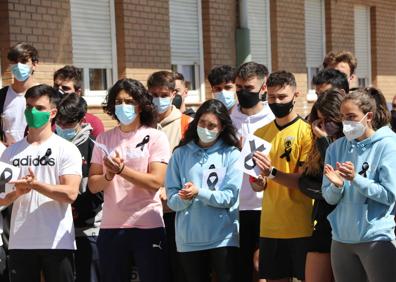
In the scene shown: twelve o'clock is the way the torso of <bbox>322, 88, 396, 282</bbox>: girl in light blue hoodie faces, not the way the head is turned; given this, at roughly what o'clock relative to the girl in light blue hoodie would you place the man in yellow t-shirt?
The man in yellow t-shirt is roughly at 3 o'clock from the girl in light blue hoodie.

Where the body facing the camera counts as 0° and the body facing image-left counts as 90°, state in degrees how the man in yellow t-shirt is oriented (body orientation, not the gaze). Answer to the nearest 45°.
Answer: approximately 45°

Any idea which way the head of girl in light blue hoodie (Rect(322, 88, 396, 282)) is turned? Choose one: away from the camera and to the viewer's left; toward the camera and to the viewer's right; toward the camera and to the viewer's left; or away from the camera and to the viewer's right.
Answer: toward the camera and to the viewer's left

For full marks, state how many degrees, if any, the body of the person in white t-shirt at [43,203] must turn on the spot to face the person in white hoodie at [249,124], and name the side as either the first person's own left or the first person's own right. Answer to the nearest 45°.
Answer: approximately 135° to the first person's own left

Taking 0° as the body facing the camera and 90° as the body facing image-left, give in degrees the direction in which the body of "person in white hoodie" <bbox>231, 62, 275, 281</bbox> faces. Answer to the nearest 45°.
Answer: approximately 45°

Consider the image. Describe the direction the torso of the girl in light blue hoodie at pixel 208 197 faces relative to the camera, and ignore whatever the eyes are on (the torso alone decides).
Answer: toward the camera

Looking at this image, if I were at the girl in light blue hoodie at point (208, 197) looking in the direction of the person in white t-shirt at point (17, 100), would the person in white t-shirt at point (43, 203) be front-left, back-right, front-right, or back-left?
front-left

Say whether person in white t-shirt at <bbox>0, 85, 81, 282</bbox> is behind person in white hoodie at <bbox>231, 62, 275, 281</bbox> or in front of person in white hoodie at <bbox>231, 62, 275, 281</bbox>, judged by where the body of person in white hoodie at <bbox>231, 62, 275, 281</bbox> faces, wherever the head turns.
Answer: in front

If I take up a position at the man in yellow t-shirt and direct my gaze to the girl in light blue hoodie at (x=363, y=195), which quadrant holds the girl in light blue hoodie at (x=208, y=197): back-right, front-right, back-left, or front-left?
back-right

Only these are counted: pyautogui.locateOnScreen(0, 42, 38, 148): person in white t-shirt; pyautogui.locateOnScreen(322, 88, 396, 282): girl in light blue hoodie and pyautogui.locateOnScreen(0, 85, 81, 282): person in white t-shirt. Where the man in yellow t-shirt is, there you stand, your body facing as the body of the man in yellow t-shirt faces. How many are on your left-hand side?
1

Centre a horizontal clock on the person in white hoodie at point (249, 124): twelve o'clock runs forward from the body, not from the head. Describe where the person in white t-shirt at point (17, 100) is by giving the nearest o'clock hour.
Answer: the person in white t-shirt at point (17, 100) is roughly at 2 o'clock from the person in white hoodie at point (249, 124).

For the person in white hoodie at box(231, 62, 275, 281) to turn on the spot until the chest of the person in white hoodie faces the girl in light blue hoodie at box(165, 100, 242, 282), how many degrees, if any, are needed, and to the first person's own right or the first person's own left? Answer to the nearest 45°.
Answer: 0° — they already face them

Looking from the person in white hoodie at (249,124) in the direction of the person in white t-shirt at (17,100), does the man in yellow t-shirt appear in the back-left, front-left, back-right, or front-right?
back-left

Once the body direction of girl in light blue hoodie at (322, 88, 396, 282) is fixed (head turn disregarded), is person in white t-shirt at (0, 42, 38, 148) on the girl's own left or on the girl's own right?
on the girl's own right

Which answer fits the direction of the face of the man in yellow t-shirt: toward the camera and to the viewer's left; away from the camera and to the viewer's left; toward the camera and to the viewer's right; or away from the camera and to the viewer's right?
toward the camera and to the viewer's left
